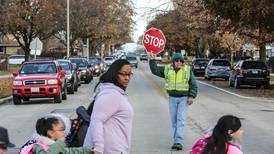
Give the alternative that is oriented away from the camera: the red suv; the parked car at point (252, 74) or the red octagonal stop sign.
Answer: the parked car

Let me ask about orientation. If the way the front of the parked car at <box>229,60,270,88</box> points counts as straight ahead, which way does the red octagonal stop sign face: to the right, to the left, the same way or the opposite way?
the opposite way

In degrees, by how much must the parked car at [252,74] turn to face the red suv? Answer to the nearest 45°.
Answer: approximately 135° to its left

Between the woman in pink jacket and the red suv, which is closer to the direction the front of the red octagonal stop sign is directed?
the woman in pink jacket

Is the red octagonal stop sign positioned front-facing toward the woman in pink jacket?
yes

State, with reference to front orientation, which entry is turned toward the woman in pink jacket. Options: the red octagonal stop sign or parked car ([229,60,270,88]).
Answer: the red octagonal stop sign
